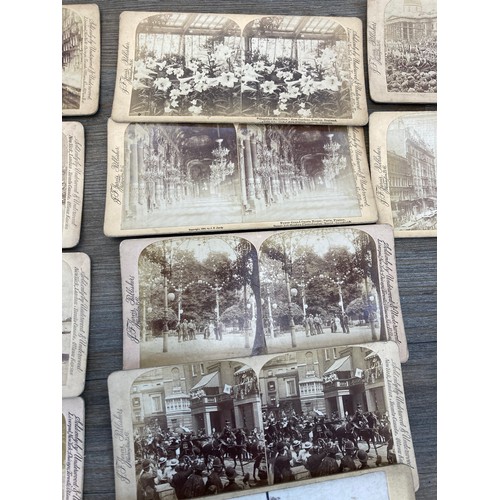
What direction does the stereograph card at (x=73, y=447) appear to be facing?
toward the camera

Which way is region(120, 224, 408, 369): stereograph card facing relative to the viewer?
toward the camera
